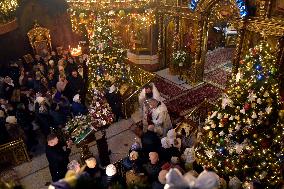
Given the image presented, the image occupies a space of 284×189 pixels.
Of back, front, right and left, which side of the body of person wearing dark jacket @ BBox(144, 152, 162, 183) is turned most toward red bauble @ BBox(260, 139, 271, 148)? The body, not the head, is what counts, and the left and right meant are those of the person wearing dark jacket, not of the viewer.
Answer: right

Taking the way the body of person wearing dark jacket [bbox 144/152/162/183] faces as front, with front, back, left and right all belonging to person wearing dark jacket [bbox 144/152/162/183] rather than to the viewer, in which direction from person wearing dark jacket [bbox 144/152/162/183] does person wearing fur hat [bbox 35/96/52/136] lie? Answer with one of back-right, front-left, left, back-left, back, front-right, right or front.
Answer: front-left

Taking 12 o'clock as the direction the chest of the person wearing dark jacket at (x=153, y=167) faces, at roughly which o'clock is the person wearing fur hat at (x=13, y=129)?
the person wearing fur hat at (x=13, y=129) is roughly at 10 o'clock from the person wearing dark jacket at (x=153, y=167).

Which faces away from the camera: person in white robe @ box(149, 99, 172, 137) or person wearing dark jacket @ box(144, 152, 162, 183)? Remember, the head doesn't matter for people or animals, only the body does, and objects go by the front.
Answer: the person wearing dark jacket

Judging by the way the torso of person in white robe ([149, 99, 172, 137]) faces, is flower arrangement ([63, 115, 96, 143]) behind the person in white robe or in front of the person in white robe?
in front

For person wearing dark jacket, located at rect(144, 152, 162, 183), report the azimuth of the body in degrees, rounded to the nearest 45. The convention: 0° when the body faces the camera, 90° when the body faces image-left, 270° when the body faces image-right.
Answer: approximately 180°

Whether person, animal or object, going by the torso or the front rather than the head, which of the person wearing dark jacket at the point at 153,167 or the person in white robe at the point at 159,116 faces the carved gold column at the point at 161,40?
the person wearing dark jacket

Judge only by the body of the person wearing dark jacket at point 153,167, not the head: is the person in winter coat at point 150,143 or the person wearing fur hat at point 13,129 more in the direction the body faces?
the person in winter coat

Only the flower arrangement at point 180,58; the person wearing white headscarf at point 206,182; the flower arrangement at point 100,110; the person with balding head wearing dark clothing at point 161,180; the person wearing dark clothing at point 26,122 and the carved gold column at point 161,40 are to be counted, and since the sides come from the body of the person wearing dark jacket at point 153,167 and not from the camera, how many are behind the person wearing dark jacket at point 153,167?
2

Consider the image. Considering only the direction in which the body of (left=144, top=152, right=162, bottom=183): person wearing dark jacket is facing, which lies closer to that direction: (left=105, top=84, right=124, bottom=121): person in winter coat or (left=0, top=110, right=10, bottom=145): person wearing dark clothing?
the person in winter coat

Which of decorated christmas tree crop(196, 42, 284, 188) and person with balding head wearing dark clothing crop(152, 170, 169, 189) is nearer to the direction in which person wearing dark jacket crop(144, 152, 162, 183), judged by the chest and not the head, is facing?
the decorated christmas tree

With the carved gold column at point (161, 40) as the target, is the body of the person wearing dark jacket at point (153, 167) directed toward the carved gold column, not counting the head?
yes

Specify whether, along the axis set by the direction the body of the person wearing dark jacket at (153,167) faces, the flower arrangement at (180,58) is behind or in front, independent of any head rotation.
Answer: in front

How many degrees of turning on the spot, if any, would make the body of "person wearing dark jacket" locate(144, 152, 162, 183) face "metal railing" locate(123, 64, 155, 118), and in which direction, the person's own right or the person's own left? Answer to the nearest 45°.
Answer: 0° — they already face it
